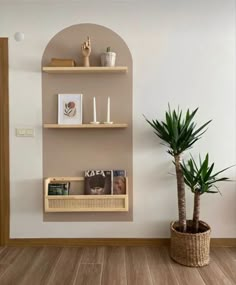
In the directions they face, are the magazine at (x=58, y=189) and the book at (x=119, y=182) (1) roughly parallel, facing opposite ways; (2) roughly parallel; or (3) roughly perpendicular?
roughly parallel

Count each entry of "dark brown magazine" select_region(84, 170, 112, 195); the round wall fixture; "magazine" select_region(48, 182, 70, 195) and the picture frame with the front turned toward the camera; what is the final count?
4

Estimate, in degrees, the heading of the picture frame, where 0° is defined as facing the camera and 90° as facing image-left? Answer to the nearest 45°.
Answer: approximately 0°

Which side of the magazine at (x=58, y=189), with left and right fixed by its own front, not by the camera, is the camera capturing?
front

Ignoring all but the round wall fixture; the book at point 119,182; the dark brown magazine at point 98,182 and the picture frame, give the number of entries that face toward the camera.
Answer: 4

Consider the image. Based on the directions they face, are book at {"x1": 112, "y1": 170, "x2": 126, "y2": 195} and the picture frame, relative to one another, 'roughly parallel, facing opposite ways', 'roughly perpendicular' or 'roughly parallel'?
roughly parallel

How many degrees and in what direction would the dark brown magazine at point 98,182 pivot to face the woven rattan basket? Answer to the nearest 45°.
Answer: approximately 45° to its left

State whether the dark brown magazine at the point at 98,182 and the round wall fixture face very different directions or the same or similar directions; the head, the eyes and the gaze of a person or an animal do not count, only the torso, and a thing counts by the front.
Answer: same or similar directions
